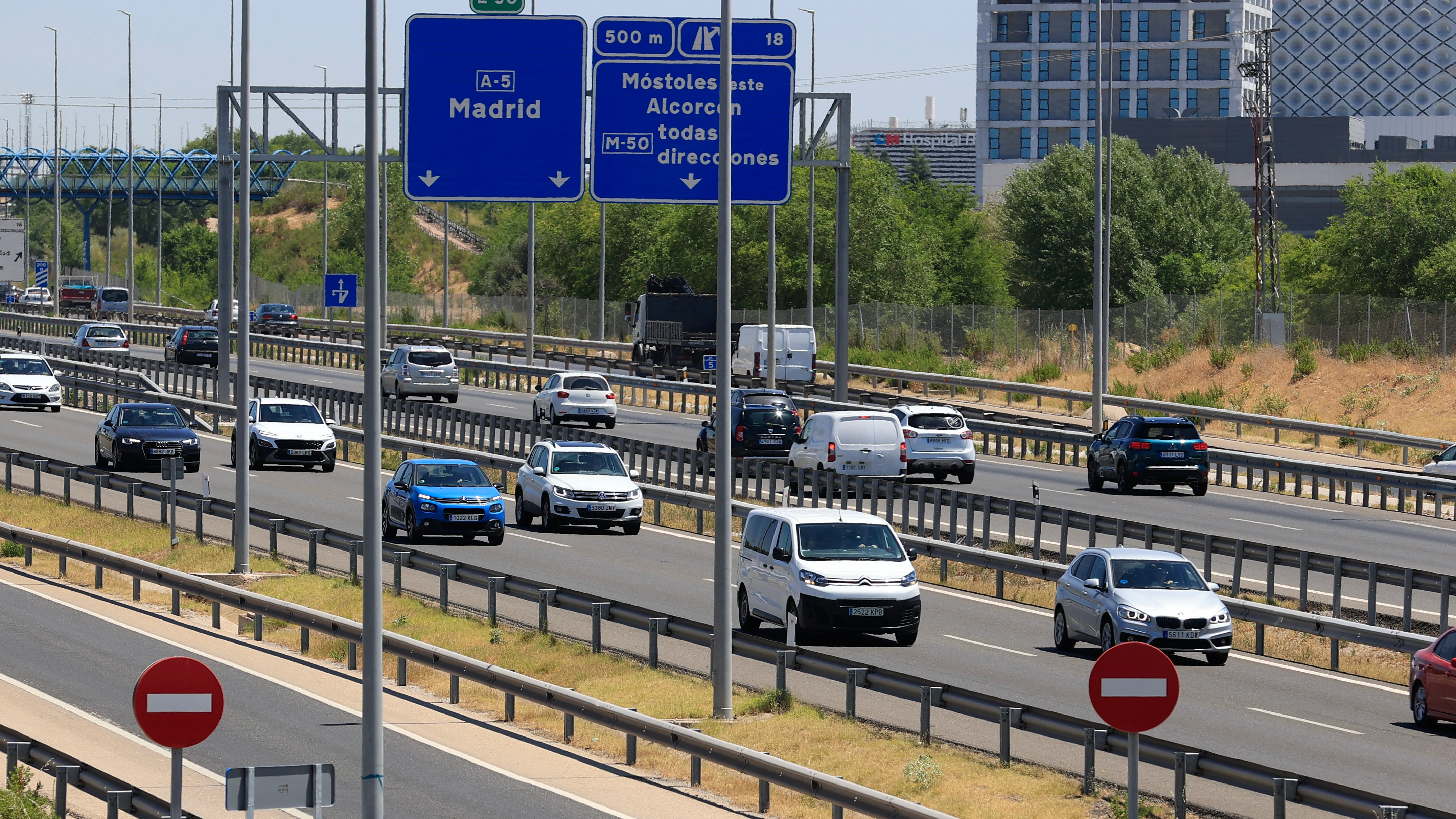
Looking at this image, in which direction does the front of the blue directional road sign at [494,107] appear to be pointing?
toward the camera

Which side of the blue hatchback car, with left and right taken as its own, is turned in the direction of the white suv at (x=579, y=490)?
left

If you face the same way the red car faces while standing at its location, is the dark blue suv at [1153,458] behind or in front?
behind

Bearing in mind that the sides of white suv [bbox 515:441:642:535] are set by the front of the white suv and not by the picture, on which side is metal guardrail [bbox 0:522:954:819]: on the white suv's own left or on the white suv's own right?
on the white suv's own right

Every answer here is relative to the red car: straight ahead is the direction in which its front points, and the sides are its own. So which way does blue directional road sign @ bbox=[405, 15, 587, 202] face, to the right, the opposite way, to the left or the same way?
the same way

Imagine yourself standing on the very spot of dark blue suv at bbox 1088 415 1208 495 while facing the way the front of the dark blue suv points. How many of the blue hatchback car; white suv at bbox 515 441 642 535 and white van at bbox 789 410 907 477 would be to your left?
3

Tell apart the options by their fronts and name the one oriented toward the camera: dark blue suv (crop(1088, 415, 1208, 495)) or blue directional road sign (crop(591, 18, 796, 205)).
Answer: the blue directional road sign

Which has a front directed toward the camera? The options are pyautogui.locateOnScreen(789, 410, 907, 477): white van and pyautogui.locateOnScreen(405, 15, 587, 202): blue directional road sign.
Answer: the blue directional road sign

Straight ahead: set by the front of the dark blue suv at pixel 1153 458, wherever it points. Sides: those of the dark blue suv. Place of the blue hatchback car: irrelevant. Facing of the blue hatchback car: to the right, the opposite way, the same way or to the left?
the opposite way

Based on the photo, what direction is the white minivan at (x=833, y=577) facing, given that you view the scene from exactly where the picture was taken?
facing the viewer and to the right of the viewer

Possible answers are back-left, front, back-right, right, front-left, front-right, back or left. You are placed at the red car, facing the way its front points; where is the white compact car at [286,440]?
back

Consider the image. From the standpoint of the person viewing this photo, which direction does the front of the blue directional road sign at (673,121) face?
facing the viewer

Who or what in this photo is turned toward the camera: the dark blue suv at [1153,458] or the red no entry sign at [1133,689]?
the red no entry sign

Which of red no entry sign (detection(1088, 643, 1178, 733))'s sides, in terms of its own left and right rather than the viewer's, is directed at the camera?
front

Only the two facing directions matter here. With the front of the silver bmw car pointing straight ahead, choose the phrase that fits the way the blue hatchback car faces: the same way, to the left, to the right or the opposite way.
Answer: the same way

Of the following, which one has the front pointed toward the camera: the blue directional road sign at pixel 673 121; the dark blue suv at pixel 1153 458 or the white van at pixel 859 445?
the blue directional road sign
